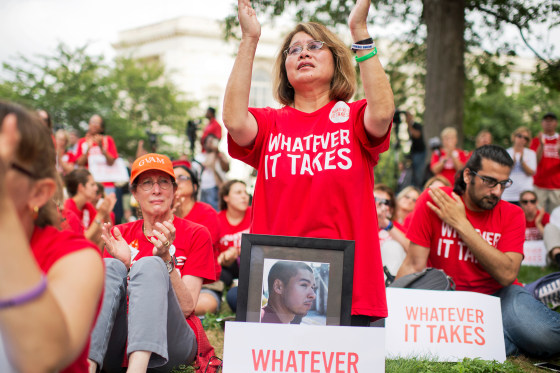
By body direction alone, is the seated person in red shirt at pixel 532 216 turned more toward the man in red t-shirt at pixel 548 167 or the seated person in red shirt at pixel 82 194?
the seated person in red shirt

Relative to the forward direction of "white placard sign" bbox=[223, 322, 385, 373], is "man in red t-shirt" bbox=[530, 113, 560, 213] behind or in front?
behind

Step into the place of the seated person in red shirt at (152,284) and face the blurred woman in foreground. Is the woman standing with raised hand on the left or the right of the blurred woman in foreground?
left

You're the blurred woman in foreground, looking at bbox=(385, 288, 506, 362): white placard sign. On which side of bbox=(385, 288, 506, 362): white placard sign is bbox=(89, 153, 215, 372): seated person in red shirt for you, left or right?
left

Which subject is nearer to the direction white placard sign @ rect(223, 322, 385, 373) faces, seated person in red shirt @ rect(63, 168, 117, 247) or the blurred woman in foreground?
the blurred woman in foreground

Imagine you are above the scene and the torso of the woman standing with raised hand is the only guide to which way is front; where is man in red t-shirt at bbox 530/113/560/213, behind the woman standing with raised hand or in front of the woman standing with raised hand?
behind
